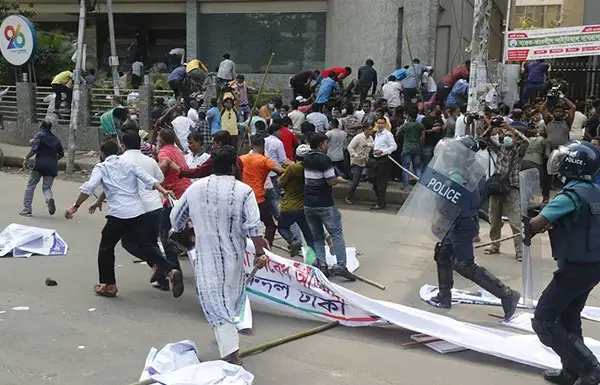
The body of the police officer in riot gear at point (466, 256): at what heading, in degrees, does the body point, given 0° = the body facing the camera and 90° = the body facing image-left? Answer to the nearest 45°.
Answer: approximately 90°

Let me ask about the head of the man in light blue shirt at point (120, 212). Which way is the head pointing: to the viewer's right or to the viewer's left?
to the viewer's left

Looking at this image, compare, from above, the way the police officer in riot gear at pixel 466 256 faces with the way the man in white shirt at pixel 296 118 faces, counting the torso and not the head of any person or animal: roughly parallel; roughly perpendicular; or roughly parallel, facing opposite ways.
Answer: roughly perpendicular

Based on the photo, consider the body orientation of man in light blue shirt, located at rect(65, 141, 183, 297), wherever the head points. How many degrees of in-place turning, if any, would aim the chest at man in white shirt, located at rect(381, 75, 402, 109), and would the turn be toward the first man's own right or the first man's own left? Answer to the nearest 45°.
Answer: approximately 90° to the first man's own right

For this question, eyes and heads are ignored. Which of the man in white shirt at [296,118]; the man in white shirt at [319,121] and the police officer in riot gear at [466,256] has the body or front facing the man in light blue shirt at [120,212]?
the police officer in riot gear

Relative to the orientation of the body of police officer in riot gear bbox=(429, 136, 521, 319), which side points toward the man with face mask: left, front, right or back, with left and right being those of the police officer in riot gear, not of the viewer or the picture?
right

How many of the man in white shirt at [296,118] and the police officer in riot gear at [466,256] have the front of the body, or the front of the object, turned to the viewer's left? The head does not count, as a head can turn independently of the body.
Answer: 1

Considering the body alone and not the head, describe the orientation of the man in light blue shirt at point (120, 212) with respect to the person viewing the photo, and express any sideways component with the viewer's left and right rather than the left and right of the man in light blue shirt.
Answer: facing away from the viewer and to the left of the viewer

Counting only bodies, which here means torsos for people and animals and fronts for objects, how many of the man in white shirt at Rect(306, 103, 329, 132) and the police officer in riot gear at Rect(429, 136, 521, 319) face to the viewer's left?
1

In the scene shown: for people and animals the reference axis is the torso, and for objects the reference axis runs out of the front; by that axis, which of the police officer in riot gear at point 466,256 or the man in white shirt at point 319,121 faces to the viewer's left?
the police officer in riot gear
